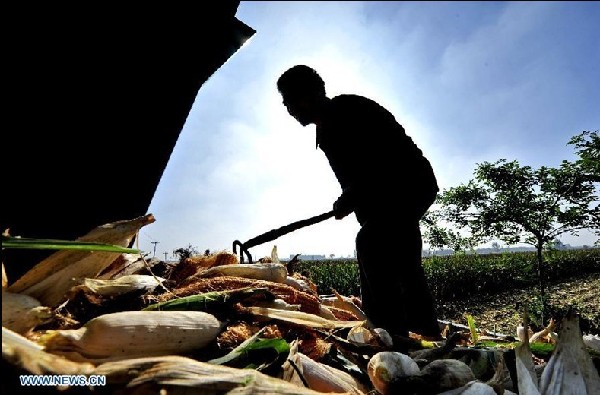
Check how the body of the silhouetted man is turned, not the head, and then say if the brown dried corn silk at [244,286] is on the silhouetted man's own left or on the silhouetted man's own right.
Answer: on the silhouetted man's own left

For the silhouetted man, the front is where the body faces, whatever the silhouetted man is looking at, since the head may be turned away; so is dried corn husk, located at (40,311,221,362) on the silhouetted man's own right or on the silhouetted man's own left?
on the silhouetted man's own left

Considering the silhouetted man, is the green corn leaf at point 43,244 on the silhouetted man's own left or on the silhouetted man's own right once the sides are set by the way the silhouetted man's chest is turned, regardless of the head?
on the silhouetted man's own left

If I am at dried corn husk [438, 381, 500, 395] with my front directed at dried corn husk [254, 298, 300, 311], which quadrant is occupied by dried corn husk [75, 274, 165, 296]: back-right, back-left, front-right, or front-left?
front-left

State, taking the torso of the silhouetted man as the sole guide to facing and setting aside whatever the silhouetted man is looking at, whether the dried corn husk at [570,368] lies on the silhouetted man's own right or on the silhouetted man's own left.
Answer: on the silhouetted man's own left

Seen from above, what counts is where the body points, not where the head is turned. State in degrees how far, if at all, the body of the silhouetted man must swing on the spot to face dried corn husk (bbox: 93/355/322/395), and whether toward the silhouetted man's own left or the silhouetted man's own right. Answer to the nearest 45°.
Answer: approximately 90° to the silhouetted man's own left

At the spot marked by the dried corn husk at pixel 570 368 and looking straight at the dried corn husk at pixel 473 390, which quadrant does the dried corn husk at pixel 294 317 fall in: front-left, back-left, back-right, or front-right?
front-right

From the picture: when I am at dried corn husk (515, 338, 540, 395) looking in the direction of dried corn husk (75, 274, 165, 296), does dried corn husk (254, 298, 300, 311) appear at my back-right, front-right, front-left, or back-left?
front-right

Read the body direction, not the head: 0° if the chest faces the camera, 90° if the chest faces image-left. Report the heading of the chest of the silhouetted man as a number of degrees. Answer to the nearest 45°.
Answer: approximately 90°

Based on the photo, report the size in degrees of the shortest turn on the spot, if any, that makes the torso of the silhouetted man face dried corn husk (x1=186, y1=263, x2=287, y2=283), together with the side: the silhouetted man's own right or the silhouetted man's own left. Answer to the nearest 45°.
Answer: approximately 45° to the silhouetted man's own left

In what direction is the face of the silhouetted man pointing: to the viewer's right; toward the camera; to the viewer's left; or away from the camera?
to the viewer's left

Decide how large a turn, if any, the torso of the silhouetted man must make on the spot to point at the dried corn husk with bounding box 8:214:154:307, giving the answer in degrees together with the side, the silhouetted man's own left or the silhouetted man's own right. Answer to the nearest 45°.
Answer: approximately 45° to the silhouetted man's own left

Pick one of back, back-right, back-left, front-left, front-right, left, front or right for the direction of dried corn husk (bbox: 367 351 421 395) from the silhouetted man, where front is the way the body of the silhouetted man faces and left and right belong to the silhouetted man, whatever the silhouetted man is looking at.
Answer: left
